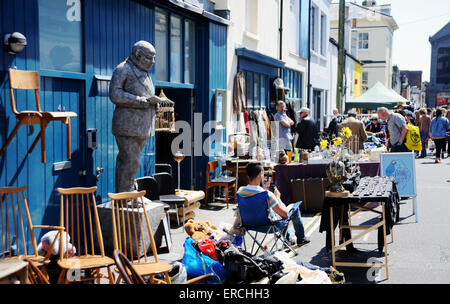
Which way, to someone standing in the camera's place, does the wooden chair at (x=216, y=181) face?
facing the viewer and to the right of the viewer

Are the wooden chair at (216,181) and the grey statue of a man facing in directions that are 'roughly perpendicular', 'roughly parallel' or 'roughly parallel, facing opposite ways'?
roughly parallel

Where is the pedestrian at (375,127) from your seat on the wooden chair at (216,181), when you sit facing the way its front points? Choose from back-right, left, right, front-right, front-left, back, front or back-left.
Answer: left

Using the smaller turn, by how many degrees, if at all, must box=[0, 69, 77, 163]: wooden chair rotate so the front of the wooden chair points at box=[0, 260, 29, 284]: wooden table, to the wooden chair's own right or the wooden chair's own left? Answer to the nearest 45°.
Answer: approximately 45° to the wooden chair's own right

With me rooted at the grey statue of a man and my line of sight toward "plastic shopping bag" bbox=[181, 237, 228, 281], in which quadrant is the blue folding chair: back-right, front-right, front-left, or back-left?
front-left

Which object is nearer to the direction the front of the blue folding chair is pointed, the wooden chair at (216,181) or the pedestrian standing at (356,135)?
the pedestrian standing

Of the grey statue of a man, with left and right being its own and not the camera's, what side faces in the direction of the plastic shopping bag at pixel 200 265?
front

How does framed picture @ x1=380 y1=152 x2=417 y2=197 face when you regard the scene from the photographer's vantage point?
facing the viewer

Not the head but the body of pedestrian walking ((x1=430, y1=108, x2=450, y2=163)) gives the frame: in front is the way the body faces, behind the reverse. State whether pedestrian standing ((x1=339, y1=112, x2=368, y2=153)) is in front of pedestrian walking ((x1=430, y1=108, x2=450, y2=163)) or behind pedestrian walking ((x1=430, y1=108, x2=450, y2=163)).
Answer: behind

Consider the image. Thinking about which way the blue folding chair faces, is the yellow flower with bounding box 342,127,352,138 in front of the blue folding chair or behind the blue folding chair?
in front
